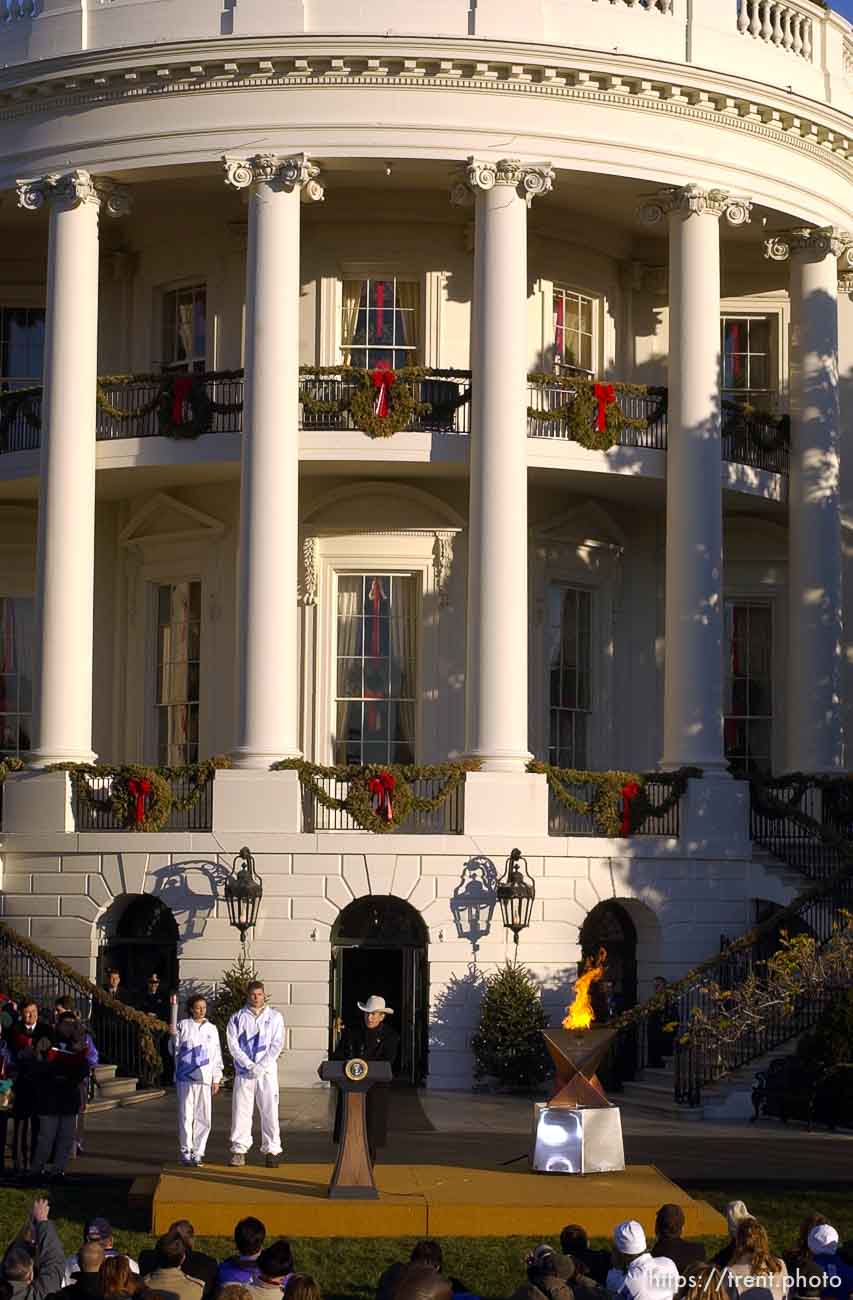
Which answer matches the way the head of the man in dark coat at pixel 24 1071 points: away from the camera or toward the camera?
toward the camera

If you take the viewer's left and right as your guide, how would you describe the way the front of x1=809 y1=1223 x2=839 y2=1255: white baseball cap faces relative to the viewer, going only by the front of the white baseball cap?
facing away from the viewer

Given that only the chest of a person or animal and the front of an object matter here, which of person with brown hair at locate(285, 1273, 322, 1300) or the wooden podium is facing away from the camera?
the person with brown hair

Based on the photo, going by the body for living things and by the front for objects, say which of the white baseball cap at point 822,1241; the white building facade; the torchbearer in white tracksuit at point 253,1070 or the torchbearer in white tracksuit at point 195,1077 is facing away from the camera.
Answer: the white baseball cap

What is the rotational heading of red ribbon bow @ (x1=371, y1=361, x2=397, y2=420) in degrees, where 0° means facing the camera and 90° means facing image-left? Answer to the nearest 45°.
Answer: approximately 0°

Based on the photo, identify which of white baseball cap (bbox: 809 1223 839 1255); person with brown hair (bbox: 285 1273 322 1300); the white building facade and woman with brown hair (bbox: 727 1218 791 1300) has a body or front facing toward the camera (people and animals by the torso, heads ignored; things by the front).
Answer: the white building facade

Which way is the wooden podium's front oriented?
toward the camera

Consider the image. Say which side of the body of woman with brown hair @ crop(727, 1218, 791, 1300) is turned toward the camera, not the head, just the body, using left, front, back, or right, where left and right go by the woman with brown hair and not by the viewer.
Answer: back

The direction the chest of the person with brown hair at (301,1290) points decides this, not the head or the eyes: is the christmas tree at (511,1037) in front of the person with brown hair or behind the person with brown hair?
in front

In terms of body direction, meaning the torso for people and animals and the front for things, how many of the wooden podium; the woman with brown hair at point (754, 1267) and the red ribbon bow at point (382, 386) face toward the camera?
2

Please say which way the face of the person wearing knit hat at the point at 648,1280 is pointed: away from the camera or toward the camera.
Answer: away from the camera

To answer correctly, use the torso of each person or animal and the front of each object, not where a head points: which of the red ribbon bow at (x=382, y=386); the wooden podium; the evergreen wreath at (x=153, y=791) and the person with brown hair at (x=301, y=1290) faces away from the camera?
the person with brown hair

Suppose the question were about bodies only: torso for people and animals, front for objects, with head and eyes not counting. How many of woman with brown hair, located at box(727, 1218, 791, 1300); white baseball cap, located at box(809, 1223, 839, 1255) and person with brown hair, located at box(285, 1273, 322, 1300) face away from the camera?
3

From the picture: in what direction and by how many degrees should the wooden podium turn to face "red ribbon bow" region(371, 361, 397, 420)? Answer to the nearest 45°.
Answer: approximately 180°

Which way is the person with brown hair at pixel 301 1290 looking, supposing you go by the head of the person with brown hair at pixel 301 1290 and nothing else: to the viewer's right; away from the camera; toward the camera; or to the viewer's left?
away from the camera

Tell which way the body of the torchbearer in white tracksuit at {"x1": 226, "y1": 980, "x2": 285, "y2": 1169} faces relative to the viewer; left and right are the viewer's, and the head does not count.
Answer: facing the viewer

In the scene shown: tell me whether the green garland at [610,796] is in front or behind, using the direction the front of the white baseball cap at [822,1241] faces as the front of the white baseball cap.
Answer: in front
